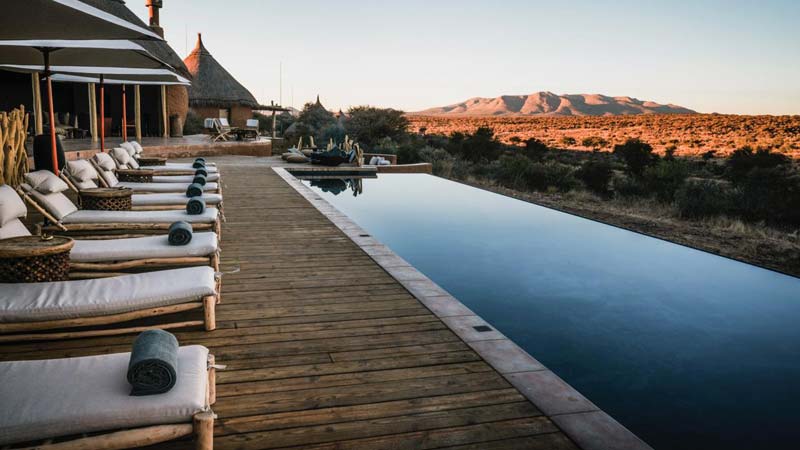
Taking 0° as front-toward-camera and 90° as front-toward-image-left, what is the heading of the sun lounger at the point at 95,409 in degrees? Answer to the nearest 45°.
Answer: approximately 270°

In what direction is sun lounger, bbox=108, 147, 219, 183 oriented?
to the viewer's right

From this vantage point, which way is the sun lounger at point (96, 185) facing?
to the viewer's right

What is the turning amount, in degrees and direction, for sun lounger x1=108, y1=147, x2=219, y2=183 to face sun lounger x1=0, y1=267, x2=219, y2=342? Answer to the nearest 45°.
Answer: approximately 90° to its right

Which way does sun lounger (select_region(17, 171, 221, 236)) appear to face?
to the viewer's right

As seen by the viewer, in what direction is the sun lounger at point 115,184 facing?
to the viewer's right

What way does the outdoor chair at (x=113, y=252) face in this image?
to the viewer's right

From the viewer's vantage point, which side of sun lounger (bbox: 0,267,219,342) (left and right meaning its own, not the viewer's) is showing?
right

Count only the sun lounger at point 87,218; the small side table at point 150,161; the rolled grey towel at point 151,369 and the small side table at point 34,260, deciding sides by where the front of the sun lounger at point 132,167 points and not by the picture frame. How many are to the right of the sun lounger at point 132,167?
3
